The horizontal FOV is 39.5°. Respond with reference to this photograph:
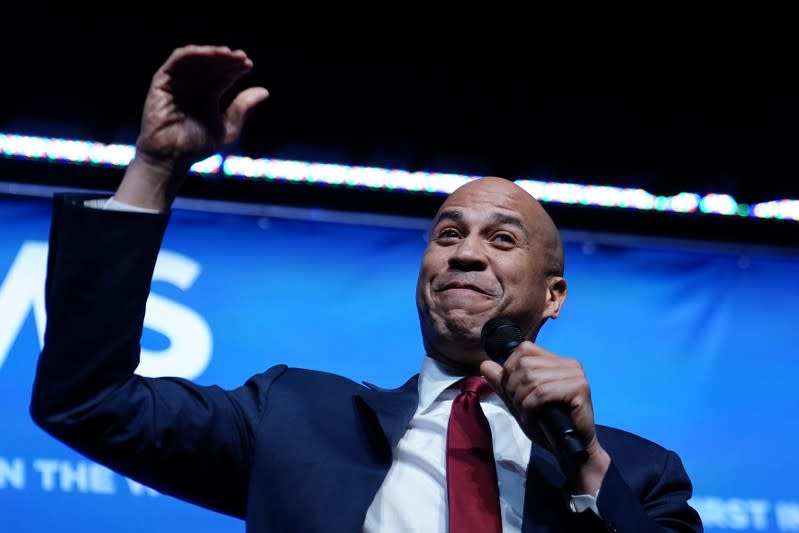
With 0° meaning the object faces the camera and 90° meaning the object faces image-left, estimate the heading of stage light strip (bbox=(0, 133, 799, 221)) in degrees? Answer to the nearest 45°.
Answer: approximately 0°

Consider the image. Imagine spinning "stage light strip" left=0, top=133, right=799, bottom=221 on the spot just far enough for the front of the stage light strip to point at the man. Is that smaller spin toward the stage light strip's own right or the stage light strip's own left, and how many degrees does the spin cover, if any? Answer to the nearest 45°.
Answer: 0° — it already faces them

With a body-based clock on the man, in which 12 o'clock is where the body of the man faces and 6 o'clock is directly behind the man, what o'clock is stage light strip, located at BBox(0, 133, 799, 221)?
The stage light strip is roughly at 6 o'clock from the man.

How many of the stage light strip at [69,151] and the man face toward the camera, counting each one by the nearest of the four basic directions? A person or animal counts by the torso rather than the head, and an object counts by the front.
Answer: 2
